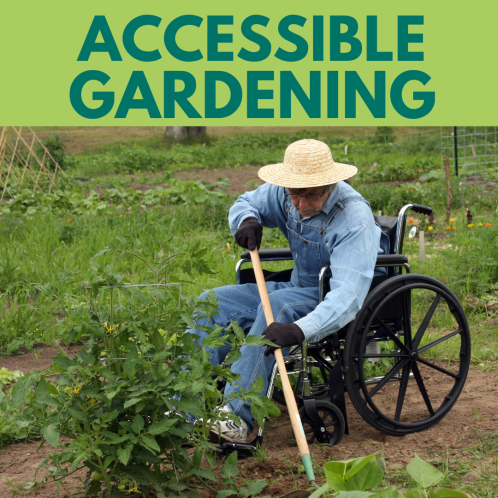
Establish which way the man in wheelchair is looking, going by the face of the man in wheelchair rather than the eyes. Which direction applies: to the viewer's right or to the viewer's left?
to the viewer's left

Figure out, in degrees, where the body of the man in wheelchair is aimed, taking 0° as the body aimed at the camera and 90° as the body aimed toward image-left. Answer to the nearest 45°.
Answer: approximately 45°
